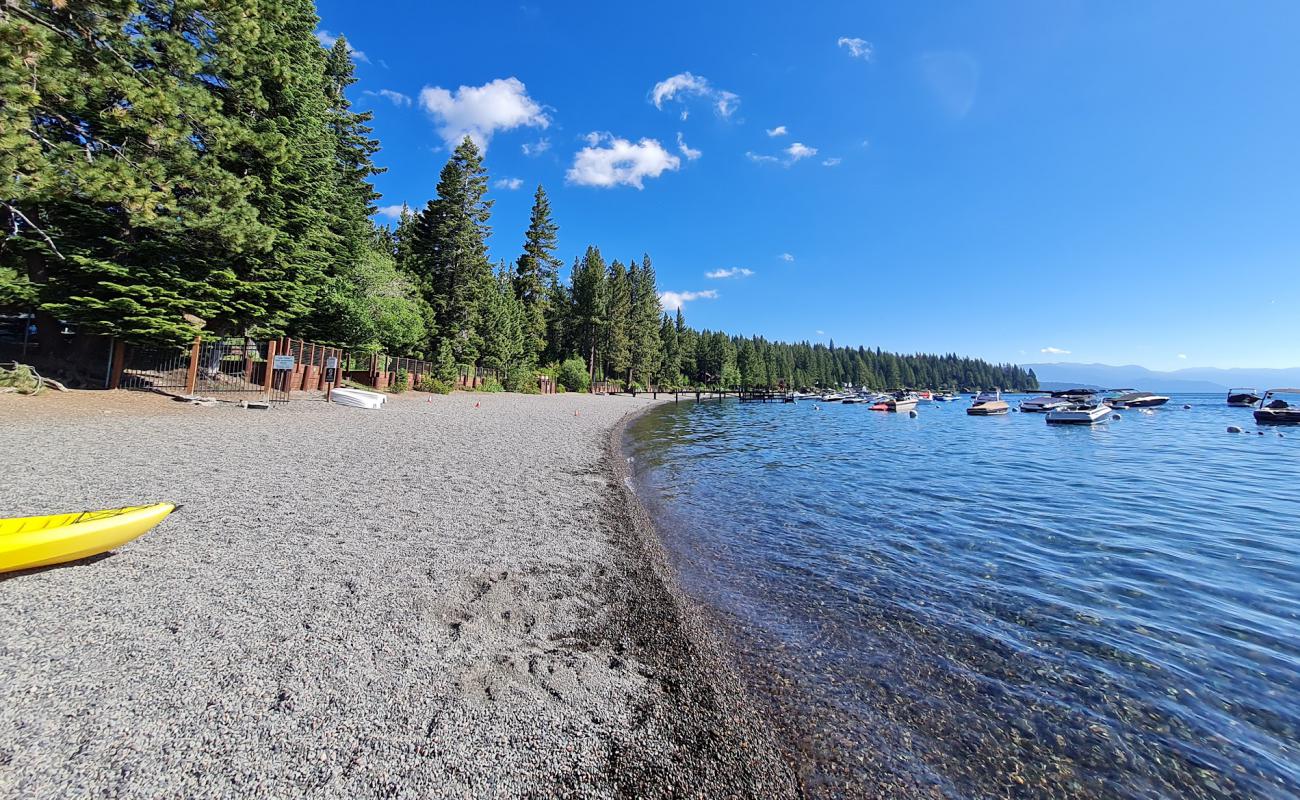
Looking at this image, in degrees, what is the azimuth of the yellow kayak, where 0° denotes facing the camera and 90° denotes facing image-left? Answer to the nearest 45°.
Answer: approximately 270°

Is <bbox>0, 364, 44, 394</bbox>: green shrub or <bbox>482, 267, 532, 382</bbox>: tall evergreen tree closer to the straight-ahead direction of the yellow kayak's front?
the tall evergreen tree

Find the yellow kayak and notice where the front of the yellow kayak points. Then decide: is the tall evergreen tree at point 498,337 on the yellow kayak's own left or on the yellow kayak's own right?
on the yellow kayak's own left

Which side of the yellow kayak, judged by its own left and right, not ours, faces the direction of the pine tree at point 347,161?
left

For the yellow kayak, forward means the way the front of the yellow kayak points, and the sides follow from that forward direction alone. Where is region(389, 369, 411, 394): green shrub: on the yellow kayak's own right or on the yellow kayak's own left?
on the yellow kayak's own left

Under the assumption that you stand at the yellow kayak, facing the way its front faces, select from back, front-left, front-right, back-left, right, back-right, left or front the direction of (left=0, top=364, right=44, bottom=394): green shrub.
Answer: left

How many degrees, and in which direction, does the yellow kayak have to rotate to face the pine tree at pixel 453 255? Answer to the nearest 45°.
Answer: approximately 45° to its left

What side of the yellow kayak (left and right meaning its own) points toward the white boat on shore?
left

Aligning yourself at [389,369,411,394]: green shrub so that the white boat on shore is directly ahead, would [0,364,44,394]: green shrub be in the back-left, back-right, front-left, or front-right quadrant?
front-right
